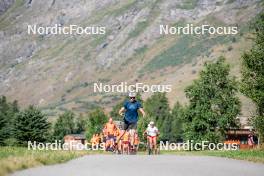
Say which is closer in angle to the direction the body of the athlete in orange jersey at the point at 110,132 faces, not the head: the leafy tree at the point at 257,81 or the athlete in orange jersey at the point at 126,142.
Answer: the athlete in orange jersey

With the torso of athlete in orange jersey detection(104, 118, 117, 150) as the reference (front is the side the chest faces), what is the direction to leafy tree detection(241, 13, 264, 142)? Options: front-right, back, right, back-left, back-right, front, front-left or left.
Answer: back-left

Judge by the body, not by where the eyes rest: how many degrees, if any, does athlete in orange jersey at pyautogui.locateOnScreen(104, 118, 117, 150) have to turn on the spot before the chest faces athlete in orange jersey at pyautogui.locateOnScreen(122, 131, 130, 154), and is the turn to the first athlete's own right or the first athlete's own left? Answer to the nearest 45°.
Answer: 0° — they already face them

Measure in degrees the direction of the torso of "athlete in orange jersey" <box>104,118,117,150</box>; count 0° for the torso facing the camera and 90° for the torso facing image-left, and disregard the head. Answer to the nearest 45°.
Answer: approximately 0°
